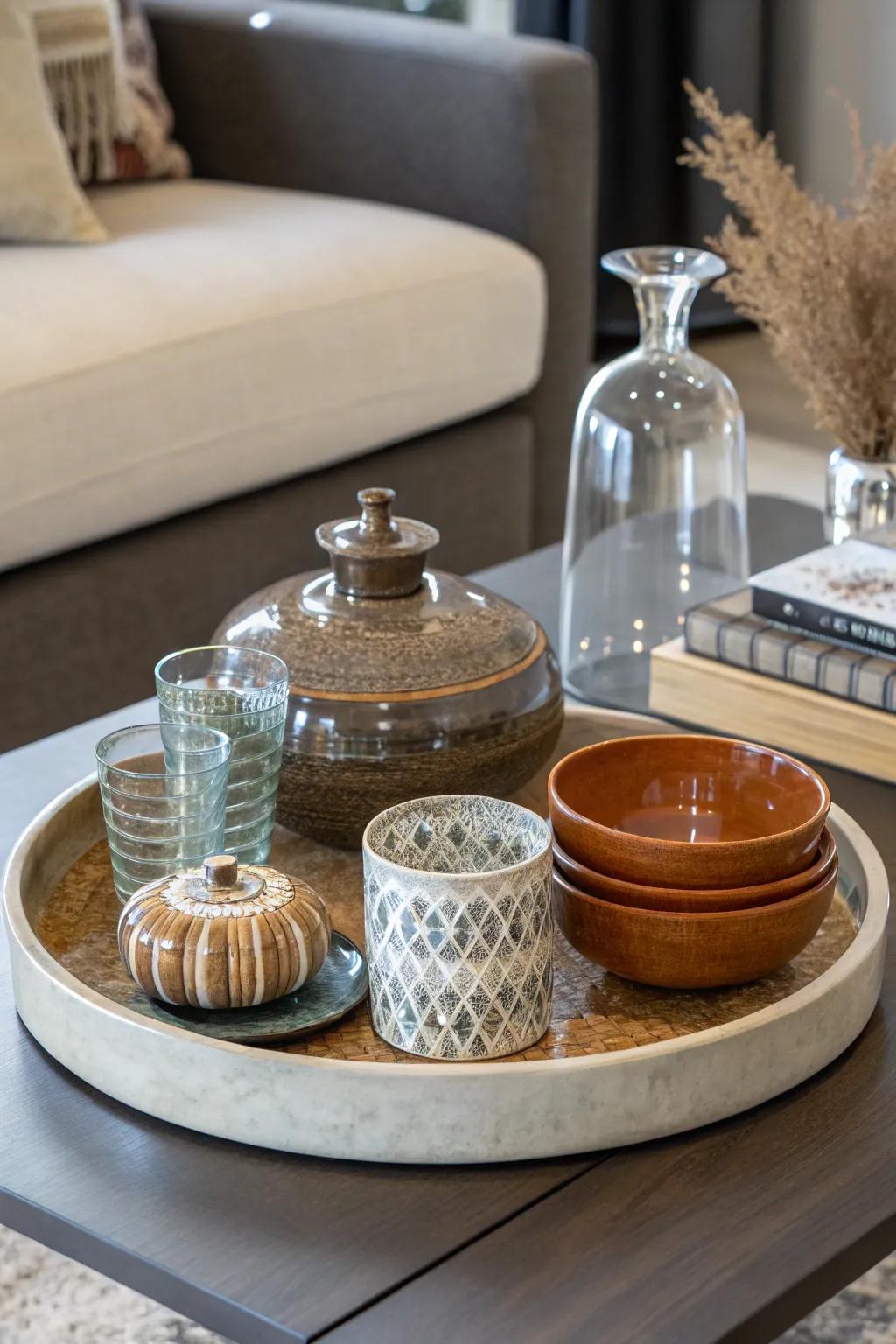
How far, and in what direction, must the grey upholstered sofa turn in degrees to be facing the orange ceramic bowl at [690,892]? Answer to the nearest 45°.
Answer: approximately 45° to its right

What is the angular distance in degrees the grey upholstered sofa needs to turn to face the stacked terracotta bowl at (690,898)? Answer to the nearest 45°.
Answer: approximately 45° to its right

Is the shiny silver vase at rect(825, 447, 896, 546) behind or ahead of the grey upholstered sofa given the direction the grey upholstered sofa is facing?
ahead

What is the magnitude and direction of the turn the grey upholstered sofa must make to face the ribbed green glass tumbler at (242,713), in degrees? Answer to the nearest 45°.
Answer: approximately 45° to its right

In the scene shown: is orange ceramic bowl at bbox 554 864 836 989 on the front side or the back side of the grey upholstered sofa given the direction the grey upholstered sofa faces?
on the front side

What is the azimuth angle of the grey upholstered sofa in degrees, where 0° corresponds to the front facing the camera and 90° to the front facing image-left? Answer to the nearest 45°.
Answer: approximately 315°

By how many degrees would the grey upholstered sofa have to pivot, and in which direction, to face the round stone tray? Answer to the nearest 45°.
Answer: approximately 45° to its right
